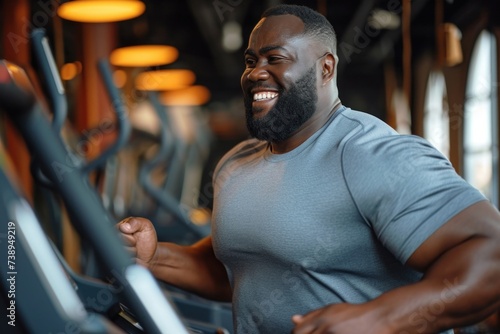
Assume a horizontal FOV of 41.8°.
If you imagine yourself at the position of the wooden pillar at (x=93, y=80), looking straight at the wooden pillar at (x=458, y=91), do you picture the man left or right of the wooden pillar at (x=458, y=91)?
right

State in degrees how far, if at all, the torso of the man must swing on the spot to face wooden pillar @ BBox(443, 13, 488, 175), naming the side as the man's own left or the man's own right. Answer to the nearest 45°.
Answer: approximately 135° to the man's own right

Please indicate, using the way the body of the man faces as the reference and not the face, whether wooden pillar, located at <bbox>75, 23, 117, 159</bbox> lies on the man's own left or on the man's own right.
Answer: on the man's own right

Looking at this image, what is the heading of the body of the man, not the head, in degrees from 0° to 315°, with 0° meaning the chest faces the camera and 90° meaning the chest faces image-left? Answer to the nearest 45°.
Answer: approximately 45°

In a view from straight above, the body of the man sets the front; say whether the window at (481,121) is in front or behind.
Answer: behind

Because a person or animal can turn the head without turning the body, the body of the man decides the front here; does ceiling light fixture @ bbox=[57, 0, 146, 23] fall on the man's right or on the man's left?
on the man's right
